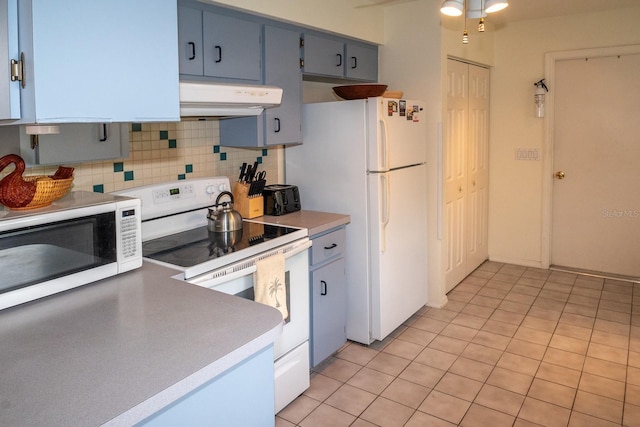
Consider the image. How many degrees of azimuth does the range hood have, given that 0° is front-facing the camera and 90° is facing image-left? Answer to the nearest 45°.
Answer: approximately 315°

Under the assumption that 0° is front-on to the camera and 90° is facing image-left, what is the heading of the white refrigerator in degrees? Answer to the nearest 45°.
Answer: approximately 315°

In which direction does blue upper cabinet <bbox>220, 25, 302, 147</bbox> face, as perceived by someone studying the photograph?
facing the viewer and to the right of the viewer

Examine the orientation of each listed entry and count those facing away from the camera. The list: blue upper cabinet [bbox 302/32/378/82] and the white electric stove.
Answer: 0

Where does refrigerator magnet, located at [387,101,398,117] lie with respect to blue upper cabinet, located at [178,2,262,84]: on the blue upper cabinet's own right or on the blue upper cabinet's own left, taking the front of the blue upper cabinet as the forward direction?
on the blue upper cabinet's own left

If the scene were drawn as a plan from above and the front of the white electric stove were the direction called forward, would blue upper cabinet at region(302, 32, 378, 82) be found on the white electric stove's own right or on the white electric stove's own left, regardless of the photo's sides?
on the white electric stove's own left

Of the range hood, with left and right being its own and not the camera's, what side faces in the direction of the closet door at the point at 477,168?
left

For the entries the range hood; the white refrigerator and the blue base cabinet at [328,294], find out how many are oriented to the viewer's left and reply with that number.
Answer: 0

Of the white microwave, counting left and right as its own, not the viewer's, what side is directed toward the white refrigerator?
left

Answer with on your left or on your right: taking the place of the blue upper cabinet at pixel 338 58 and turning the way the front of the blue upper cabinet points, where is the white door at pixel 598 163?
on your left

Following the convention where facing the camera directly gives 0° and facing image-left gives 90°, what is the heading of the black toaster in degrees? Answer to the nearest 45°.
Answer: approximately 315°

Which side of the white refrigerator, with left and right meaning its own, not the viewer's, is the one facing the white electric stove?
right

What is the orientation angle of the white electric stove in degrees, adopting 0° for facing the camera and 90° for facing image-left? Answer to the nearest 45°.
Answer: approximately 315°
